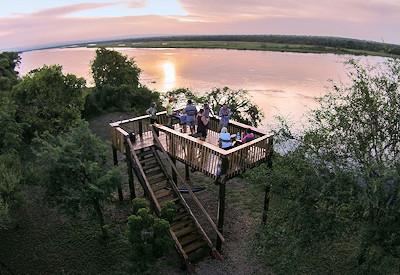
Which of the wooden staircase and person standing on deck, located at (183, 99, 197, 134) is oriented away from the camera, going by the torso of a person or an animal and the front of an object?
the person standing on deck

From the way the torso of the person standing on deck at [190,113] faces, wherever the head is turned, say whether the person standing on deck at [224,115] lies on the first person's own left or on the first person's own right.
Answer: on the first person's own right

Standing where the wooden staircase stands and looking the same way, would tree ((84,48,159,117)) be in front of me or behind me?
behind

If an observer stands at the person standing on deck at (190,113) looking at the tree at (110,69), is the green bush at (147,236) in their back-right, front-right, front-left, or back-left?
back-left

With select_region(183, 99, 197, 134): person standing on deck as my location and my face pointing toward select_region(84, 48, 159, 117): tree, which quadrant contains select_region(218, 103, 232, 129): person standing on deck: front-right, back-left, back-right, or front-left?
back-right

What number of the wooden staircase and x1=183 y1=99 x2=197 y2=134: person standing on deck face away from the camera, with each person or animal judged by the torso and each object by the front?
1

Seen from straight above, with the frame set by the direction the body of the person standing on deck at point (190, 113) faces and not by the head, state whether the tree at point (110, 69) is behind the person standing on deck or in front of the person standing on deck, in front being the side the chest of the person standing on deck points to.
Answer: in front

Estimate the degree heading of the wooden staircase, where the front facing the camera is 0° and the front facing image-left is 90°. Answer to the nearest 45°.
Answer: approximately 315°

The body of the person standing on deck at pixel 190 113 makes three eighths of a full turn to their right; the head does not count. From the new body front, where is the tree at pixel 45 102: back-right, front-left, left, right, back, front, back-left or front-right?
back

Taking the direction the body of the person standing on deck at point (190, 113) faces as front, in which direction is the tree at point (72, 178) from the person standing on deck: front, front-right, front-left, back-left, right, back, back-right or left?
back-left

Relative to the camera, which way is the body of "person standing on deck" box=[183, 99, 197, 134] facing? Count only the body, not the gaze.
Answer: away from the camera
